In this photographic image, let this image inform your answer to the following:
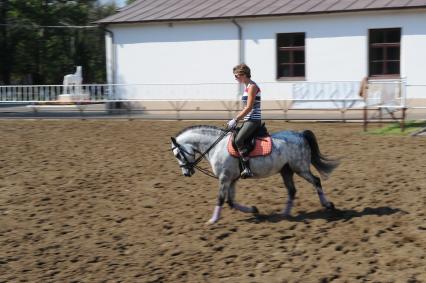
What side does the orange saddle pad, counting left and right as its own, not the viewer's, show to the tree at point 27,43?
right

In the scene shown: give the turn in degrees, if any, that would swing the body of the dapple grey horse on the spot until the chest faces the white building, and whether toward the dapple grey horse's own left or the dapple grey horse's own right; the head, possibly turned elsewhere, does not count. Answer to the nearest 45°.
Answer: approximately 90° to the dapple grey horse's own right

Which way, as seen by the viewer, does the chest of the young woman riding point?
to the viewer's left

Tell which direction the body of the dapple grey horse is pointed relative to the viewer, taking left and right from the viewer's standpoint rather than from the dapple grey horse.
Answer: facing to the left of the viewer

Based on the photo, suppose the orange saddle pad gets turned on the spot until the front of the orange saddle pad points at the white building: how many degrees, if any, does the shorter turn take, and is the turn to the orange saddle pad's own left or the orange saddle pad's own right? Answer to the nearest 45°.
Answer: approximately 90° to the orange saddle pad's own right

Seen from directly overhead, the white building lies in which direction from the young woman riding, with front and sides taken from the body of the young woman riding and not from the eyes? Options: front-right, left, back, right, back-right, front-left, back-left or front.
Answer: right

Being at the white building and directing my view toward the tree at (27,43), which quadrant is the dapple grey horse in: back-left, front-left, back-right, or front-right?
back-left

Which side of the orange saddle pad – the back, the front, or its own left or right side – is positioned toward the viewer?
left
